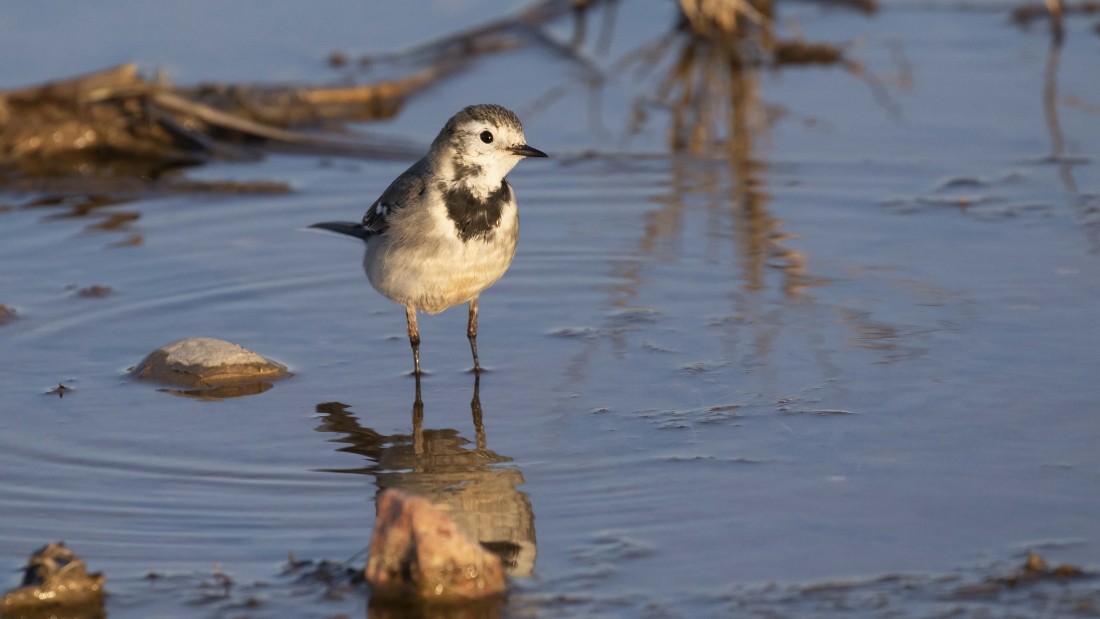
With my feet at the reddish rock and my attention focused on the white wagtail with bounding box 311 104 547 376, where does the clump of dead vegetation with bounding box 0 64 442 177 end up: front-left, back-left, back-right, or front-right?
front-left

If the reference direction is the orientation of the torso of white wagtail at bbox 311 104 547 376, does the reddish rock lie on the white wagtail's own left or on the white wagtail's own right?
on the white wagtail's own right

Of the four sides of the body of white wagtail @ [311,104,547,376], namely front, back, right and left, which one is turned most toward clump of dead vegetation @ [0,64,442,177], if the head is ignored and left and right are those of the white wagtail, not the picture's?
back

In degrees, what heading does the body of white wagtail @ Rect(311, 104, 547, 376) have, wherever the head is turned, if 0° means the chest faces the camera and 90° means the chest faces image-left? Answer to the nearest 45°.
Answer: approximately 315°

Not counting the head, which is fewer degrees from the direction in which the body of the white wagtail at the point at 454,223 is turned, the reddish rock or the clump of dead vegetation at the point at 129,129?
the reddish rock

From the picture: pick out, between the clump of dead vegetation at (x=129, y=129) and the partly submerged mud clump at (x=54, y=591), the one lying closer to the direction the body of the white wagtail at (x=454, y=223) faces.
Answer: the partly submerged mud clump

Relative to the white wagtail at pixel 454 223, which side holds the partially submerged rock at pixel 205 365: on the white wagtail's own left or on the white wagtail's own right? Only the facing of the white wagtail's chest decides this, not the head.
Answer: on the white wagtail's own right

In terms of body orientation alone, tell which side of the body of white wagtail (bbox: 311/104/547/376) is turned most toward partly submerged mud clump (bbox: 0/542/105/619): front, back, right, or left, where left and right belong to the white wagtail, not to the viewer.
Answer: right

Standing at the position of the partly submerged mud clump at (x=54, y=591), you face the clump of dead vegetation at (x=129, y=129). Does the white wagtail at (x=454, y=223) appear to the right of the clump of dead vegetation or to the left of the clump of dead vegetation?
right

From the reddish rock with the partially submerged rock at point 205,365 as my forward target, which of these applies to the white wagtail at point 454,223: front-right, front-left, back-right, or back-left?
front-right

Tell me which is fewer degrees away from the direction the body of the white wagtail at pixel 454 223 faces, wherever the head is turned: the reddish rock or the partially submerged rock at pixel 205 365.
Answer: the reddish rock
